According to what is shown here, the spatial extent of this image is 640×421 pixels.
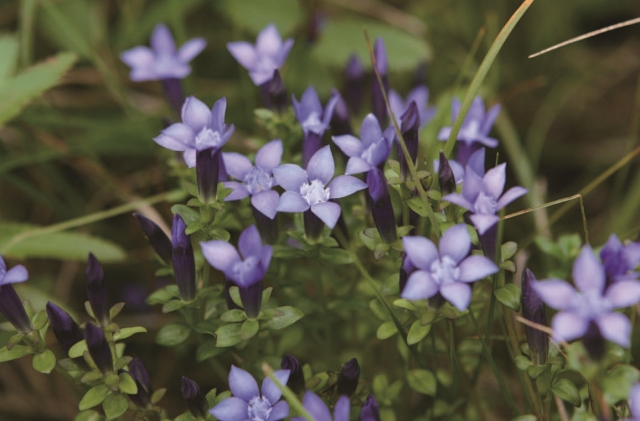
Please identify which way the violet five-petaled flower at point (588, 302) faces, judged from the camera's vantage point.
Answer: facing the viewer

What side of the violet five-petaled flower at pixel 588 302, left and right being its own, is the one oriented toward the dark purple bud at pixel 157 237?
right

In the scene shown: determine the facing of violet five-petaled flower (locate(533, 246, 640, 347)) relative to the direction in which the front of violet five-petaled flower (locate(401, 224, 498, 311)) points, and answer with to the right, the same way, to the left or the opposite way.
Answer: the same way

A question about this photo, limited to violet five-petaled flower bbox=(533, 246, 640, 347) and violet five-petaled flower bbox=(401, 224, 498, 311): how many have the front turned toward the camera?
2

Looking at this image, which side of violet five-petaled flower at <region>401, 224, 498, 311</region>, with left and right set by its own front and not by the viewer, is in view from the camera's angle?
front

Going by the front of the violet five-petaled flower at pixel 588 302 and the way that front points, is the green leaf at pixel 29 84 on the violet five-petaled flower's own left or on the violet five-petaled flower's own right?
on the violet five-petaled flower's own right

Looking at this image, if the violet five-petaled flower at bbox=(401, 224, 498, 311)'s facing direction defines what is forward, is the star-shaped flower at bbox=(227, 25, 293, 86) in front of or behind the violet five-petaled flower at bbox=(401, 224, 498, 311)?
behind
